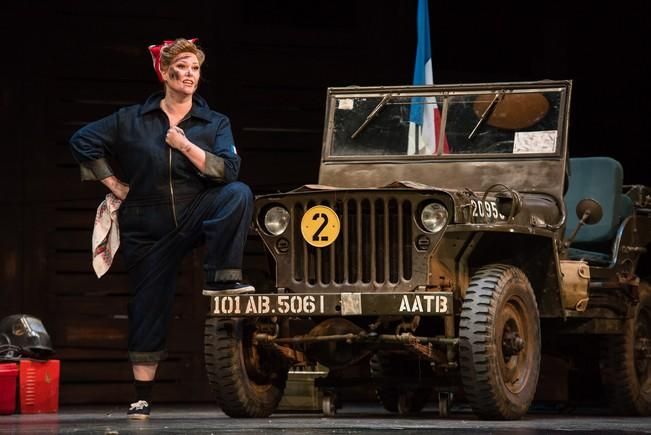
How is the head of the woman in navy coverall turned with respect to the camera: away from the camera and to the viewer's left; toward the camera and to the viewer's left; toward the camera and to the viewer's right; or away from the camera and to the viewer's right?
toward the camera and to the viewer's right

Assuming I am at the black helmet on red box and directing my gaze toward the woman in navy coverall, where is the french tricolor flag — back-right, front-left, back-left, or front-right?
front-left

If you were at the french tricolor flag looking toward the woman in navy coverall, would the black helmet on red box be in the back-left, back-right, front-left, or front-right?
front-right

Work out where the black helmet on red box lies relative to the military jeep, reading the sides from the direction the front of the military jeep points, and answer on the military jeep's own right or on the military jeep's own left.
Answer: on the military jeep's own right

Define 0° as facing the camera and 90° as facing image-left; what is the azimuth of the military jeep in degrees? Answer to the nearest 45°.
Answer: approximately 45°

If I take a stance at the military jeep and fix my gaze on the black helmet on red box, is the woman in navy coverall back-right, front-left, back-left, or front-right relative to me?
front-left

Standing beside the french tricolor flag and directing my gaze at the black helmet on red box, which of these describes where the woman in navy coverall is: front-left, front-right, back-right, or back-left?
front-left

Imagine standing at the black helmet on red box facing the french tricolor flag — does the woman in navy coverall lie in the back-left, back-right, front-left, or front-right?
front-right

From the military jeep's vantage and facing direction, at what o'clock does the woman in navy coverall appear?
The woman in navy coverall is roughly at 1 o'clock from the military jeep.
